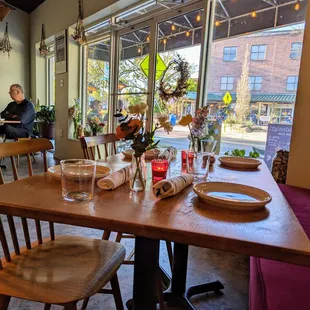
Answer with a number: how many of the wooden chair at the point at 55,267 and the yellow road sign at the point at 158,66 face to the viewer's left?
0

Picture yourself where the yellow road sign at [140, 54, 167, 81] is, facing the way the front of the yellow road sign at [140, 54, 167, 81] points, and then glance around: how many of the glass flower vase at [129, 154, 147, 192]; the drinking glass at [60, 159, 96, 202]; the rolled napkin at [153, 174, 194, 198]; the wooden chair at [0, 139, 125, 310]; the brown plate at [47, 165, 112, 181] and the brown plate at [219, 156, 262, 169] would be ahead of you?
6

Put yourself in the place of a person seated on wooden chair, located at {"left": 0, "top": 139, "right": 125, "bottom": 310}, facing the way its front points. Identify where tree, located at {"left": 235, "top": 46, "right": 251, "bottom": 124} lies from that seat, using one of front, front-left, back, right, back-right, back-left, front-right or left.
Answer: left

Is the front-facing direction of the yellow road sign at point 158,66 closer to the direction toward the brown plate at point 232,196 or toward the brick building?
the brown plate

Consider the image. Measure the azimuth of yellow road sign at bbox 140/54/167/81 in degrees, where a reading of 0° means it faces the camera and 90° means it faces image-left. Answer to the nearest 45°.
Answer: approximately 0°

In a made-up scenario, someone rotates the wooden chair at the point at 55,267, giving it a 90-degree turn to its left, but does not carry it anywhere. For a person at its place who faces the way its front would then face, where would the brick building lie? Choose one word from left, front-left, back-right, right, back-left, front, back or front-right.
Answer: front

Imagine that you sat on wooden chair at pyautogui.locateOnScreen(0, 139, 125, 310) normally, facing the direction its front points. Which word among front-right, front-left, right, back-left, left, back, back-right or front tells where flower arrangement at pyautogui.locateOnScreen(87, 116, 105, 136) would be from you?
back-left

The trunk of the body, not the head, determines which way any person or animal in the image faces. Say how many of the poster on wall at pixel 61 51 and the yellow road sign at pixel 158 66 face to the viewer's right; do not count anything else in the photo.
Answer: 0
